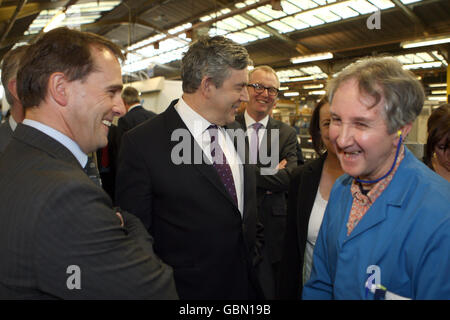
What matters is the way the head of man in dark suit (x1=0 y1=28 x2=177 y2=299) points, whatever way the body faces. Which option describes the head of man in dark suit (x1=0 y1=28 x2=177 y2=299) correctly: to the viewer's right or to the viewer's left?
to the viewer's right

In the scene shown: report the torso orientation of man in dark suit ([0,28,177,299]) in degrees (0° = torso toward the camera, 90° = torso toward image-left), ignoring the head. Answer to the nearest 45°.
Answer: approximately 270°

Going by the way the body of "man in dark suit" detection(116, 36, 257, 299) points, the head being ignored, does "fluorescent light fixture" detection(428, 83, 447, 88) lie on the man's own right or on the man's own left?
on the man's own left

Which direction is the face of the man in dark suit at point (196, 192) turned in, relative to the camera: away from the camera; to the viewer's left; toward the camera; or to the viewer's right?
to the viewer's right

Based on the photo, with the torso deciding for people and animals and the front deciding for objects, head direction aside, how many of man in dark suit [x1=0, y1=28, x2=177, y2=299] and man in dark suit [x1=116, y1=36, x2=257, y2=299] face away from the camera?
0

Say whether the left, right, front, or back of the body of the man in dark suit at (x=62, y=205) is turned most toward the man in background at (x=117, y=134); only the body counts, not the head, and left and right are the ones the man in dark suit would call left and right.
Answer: left

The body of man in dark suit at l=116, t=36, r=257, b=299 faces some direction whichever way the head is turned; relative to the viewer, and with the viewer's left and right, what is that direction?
facing the viewer and to the right of the viewer
